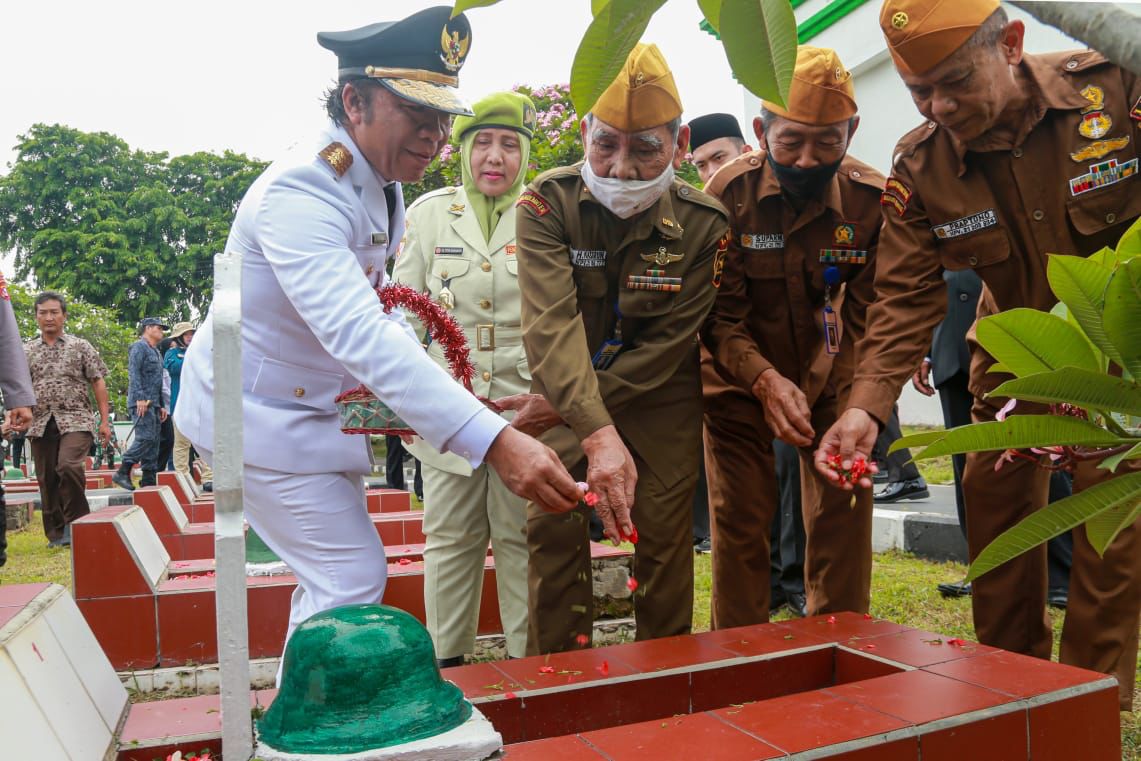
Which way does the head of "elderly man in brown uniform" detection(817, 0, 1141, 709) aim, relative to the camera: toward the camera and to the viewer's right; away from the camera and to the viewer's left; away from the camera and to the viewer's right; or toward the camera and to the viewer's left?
toward the camera and to the viewer's left

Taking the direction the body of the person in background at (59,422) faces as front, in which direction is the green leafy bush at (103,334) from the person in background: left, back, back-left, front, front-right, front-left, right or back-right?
back

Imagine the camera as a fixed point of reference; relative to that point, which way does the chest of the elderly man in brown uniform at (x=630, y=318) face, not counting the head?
toward the camera

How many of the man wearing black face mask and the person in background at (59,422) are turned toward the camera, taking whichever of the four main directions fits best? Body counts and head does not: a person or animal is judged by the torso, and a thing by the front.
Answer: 2

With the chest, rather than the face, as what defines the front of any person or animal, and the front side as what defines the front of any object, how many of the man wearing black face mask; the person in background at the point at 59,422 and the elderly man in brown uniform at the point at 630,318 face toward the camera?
3

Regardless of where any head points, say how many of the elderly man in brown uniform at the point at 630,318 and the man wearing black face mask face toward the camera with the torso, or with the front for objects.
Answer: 2

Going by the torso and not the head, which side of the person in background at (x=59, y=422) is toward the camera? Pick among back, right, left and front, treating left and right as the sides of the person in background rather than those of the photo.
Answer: front

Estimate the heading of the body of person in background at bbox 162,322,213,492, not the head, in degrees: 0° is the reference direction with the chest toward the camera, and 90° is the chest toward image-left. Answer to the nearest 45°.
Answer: approximately 315°

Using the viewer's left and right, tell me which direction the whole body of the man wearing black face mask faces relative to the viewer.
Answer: facing the viewer

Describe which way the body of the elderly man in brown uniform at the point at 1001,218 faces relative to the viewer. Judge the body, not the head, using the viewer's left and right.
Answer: facing the viewer and to the left of the viewer

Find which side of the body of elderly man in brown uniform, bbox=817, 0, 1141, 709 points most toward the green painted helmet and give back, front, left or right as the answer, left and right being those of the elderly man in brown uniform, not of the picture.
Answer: front
